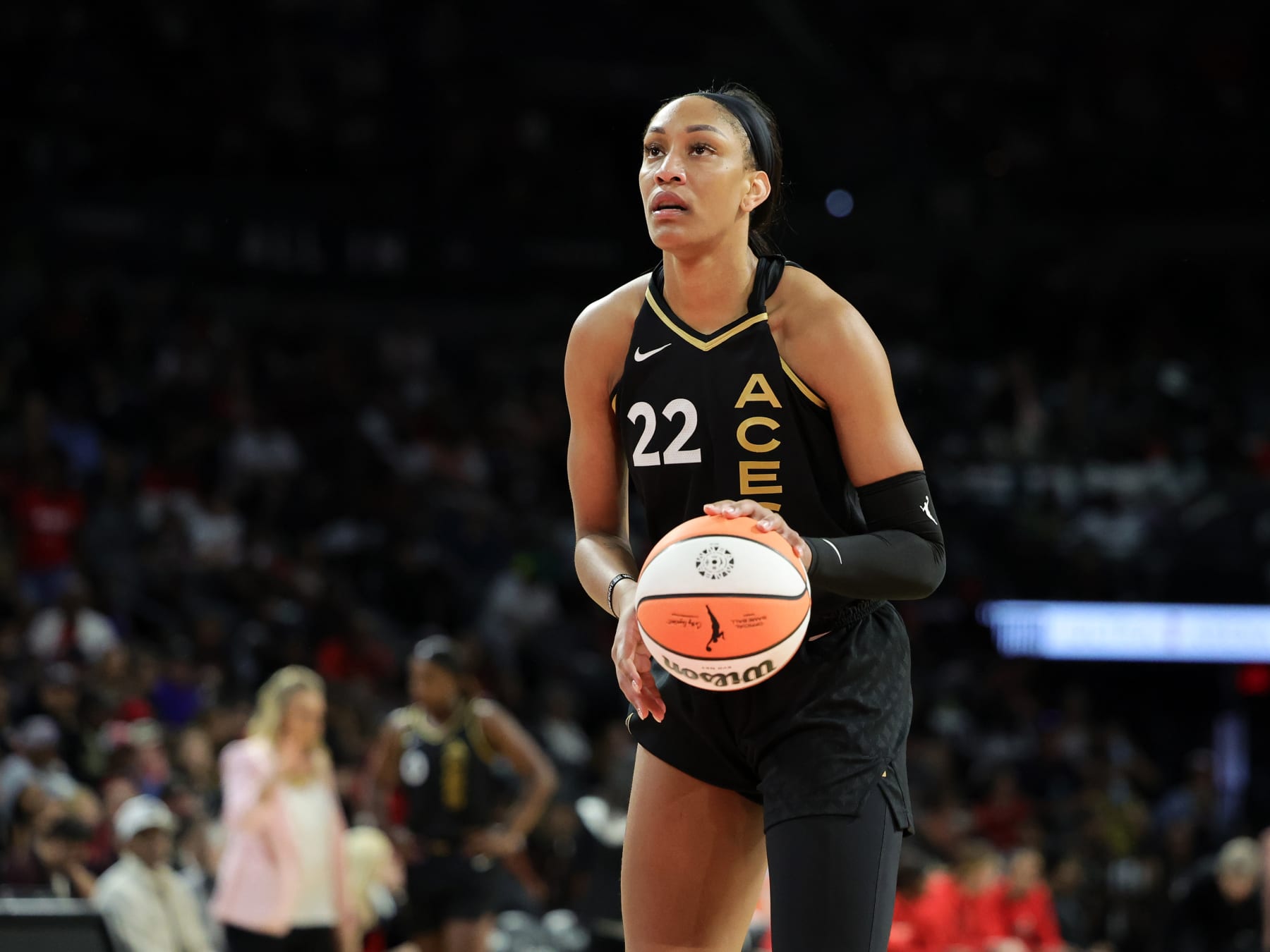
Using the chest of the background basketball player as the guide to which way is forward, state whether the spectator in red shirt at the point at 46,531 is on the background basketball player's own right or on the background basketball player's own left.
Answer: on the background basketball player's own right

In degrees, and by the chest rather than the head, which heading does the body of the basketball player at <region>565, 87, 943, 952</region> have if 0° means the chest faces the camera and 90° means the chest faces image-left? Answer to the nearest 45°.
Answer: approximately 45°

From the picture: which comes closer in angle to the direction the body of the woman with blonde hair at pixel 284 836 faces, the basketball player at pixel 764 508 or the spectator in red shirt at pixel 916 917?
the basketball player

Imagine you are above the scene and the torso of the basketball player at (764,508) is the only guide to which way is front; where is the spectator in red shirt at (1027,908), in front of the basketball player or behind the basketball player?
behind

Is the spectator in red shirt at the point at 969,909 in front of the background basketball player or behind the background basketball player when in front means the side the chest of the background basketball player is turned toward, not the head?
behind

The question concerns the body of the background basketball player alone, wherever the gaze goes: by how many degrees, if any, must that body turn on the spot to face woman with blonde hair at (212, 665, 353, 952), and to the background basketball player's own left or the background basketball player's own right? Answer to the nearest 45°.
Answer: approximately 45° to the background basketball player's own right

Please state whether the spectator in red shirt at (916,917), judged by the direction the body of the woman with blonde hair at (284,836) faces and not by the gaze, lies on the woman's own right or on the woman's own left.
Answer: on the woman's own left
